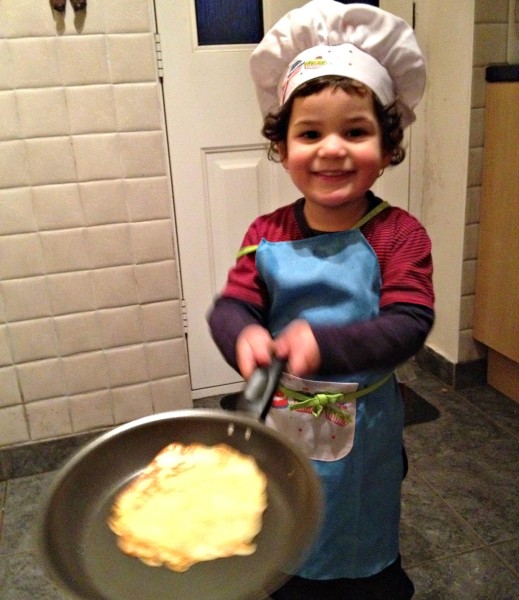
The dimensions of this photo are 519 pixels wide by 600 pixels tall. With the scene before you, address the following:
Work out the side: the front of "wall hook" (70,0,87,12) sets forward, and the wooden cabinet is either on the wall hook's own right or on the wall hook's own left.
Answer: on the wall hook's own left

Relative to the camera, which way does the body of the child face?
toward the camera

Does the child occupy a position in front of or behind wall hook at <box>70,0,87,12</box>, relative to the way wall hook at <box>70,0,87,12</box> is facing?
in front

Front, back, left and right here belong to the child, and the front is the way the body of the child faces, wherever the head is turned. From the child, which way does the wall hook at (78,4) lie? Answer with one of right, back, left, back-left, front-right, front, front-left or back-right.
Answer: back-right

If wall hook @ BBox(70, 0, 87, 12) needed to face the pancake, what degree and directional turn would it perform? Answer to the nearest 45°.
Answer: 0° — it already faces it

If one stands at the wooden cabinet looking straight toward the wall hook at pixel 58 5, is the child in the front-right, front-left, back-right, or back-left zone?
front-left

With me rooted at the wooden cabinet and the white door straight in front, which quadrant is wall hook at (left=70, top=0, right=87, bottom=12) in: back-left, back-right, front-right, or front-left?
front-left

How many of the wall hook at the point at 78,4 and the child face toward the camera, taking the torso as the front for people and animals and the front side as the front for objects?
2

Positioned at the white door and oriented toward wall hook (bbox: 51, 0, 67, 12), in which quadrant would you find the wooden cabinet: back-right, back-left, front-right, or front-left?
back-left
